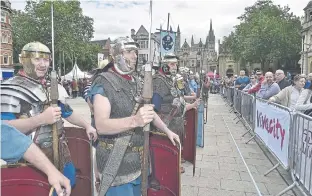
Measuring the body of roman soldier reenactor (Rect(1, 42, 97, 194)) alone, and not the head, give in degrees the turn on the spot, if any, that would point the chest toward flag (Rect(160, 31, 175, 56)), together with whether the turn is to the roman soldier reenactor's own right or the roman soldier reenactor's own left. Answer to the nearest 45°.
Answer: approximately 90° to the roman soldier reenactor's own left

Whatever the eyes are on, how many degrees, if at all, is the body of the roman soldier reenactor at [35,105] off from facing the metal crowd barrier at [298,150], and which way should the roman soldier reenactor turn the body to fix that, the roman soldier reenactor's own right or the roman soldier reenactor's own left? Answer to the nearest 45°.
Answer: approximately 45° to the roman soldier reenactor's own left

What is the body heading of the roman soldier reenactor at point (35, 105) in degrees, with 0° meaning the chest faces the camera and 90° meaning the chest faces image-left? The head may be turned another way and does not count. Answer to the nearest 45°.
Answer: approximately 315°

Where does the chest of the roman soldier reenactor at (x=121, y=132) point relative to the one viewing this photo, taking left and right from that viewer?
facing the viewer and to the right of the viewer

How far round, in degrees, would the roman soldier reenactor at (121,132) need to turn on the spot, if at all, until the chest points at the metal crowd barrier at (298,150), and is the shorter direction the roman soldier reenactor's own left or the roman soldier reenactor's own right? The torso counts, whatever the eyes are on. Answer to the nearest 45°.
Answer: approximately 90° to the roman soldier reenactor's own left

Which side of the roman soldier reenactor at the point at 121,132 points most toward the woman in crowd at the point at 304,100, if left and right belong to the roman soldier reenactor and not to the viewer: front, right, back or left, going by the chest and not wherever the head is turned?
left

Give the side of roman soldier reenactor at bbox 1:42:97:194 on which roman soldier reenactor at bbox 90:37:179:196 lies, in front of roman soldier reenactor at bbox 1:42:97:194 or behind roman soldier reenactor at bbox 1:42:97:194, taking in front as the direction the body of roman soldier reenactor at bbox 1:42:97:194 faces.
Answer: in front

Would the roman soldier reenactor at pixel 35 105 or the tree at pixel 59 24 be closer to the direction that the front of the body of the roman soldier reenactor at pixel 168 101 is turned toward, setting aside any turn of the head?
the roman soldier reenactor

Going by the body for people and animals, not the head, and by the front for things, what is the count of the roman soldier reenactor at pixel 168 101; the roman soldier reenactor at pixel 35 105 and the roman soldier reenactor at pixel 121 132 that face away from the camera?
0

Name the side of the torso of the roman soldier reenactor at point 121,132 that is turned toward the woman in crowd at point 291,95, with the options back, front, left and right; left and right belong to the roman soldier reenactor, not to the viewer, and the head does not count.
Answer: left

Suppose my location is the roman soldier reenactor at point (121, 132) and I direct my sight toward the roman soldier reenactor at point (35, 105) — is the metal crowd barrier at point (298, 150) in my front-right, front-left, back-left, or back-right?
back-right

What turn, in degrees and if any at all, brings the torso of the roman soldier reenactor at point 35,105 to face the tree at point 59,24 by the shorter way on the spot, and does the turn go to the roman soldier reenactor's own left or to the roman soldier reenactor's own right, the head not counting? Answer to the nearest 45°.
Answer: approximately 135° to the roman soldier reenactor's own left

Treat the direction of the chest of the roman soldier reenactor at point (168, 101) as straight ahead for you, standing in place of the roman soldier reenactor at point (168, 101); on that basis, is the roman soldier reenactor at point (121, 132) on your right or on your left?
on your right
